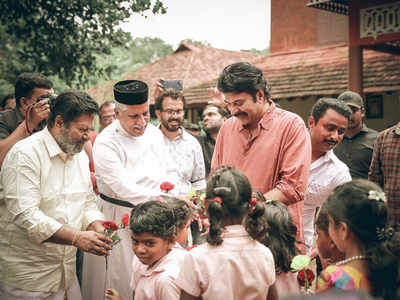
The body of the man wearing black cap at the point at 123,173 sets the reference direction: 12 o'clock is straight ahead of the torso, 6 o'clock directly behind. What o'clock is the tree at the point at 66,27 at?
The tree is roughly at 7 o'clock from the man wearing black cap.

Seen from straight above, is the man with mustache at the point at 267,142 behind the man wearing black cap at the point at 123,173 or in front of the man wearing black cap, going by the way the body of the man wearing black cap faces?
in front

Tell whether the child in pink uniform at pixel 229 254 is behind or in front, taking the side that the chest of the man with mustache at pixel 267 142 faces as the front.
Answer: in front

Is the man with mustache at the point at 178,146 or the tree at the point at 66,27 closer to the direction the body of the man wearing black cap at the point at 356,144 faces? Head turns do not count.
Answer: the man with mustache

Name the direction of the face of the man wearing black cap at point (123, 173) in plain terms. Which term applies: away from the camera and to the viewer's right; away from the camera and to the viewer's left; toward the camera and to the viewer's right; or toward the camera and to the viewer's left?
toward the camera and to the viewer's right

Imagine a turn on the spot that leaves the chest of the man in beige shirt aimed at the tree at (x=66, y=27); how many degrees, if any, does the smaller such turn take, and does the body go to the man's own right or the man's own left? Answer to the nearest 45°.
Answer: approximately 135° to the man's own left

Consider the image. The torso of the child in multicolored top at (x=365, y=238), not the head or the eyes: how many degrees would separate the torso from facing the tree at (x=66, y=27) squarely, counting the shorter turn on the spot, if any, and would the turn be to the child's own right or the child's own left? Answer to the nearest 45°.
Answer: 0° — they already face it

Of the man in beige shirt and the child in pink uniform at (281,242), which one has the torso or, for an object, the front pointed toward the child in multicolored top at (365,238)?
the man in beige shirt

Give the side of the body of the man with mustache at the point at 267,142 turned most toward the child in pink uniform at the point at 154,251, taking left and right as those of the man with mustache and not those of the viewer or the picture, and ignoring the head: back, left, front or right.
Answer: front

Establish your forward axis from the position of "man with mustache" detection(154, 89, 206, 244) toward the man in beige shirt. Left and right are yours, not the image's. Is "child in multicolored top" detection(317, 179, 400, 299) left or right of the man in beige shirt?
left

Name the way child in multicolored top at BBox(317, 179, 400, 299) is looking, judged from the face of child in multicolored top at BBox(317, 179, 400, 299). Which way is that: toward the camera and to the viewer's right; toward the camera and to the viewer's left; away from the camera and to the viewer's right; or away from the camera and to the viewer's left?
away from the camera and to the viewer's left

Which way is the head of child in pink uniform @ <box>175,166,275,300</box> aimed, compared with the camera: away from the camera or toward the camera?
away from the camera
